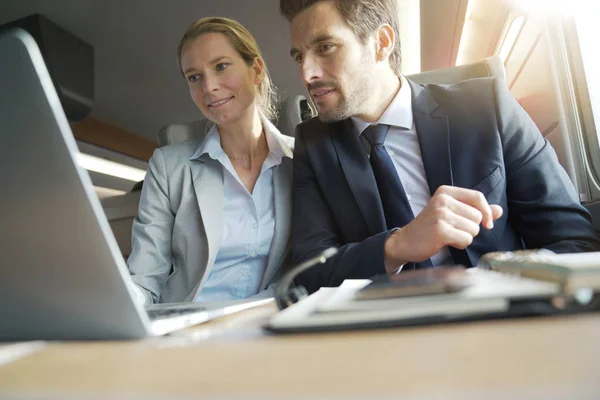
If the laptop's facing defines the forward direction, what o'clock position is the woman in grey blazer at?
The woman in grey blazer is roughly at 11 o'clock from the laptop.

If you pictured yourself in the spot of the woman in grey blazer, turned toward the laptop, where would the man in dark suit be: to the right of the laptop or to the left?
left

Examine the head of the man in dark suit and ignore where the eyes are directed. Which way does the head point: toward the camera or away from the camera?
toward the camera

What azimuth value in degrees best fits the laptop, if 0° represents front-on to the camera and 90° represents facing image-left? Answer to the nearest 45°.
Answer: approximately 225°

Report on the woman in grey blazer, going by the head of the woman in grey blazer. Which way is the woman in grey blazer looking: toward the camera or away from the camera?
toward the camera

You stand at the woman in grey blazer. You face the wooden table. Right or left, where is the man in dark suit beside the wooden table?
left

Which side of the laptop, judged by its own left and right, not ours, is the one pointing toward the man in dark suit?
front
